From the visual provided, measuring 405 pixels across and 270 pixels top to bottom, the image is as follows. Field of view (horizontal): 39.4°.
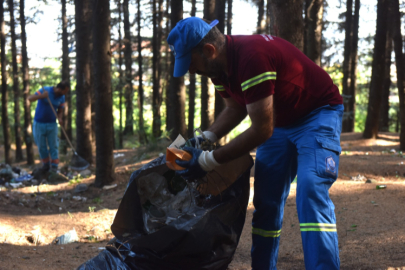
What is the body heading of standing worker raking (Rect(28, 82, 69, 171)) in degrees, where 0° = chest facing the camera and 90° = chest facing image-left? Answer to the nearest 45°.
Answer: approximately 315°

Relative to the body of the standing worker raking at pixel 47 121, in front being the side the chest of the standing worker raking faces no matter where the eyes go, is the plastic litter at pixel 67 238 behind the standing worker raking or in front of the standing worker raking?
in front

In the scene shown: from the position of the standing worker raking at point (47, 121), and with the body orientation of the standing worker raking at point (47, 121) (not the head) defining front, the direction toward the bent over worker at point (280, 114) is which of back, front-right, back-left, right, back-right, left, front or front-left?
front-right

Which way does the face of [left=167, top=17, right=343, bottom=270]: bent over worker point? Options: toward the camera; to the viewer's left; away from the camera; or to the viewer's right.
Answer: to the viewer's left
